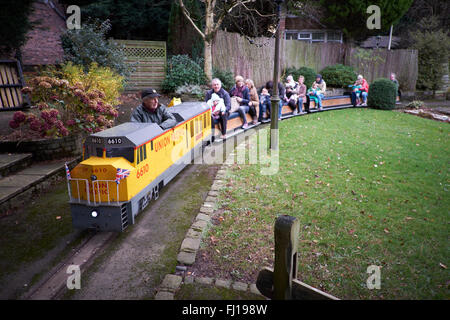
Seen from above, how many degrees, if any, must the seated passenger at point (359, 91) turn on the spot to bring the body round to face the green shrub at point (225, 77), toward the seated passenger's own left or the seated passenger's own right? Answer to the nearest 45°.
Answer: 0° — they already face it

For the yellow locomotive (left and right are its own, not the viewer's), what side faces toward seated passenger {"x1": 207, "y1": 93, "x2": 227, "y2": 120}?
back

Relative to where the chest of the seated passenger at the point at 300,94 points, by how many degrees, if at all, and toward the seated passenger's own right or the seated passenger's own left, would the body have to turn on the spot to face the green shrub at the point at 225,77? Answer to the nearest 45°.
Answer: approximately 45° to the seated passenger's own right

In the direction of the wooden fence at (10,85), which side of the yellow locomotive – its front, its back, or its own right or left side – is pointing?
right

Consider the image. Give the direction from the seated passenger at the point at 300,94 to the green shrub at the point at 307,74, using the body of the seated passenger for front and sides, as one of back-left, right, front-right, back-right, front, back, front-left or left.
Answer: back-right

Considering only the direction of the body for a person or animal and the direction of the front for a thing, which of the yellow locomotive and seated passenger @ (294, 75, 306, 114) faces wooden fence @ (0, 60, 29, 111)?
the seated passenger

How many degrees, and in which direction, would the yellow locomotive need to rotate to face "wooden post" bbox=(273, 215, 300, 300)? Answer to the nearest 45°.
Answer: approximately 90° to its left

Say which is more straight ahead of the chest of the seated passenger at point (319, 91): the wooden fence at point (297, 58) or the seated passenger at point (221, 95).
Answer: the seated passenger

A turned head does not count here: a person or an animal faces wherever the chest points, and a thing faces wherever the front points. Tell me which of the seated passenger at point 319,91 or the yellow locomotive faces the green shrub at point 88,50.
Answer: the seated passenger
